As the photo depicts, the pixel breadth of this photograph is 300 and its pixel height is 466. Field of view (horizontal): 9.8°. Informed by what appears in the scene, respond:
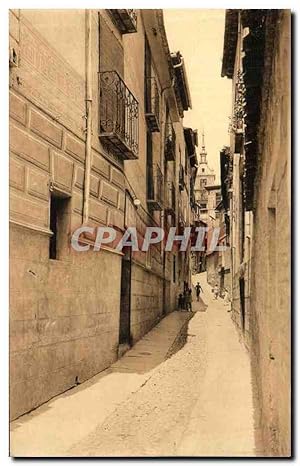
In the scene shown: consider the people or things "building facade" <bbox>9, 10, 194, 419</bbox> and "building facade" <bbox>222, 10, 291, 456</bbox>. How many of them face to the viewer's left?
1

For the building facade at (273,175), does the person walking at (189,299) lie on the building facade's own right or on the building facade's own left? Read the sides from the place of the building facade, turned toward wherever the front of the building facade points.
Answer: on the building facade's own right

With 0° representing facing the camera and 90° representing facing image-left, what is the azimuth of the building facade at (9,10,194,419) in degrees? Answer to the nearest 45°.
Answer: approximately 270°

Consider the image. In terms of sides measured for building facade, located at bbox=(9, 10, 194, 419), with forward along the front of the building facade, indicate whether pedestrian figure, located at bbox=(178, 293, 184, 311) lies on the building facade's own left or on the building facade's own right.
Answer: on the building facade's own left

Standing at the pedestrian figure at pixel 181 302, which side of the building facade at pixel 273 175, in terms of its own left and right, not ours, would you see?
right

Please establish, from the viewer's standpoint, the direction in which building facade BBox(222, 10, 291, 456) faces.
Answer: facing to the left of the viewer

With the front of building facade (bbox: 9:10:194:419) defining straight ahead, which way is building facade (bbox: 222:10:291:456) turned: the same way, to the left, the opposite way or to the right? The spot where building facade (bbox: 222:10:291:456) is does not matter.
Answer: the opposite way

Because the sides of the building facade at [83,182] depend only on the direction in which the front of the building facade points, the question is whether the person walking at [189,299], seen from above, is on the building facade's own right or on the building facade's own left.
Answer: on the building facade's own left
